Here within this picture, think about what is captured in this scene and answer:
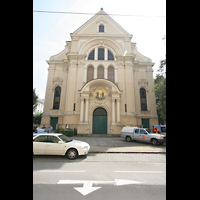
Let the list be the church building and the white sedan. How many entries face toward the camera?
1

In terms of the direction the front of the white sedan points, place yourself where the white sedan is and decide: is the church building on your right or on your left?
on your left

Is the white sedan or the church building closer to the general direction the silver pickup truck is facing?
the white sedan

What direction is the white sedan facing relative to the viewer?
to the viewer's right

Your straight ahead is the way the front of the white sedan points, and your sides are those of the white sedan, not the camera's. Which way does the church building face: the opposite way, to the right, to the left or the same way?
to the right

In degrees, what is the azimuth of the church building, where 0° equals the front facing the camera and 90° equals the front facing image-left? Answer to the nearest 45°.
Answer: approximately 0°

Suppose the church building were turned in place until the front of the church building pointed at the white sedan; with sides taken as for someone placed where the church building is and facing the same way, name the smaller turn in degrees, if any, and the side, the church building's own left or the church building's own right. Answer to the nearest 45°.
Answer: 0° — it already faces it
